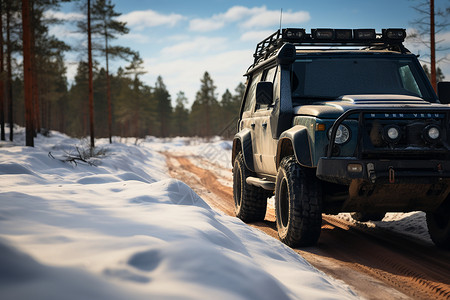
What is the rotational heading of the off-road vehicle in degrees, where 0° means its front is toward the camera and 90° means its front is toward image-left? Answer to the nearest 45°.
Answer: approximately 315°
